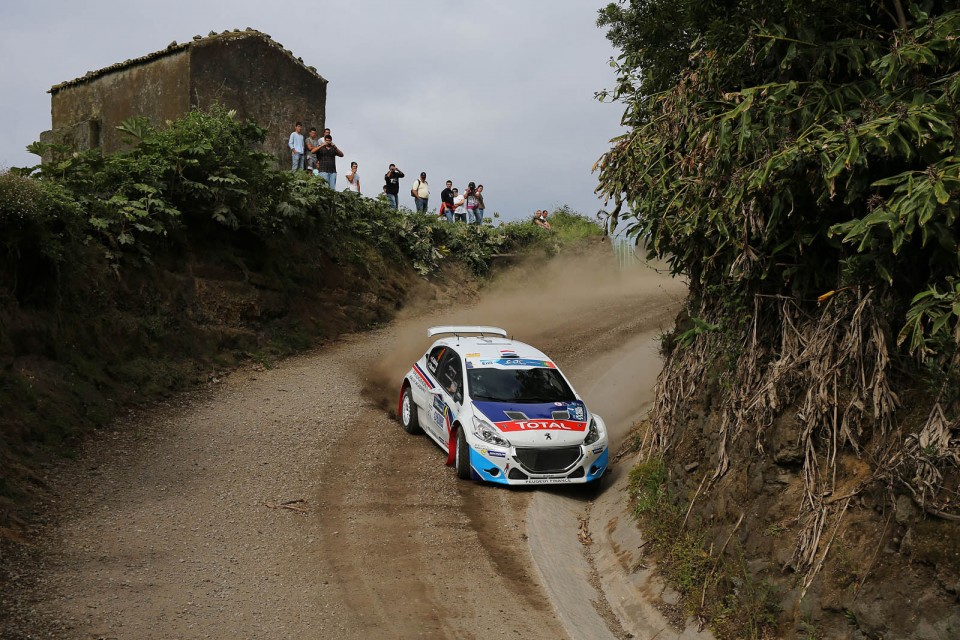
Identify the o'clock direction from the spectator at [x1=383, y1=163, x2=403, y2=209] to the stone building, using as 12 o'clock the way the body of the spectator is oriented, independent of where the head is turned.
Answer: The stone building is roughly at 2 o'clock from the spectator.

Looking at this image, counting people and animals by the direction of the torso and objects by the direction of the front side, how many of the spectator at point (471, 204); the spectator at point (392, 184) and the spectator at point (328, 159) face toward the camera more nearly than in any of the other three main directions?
3

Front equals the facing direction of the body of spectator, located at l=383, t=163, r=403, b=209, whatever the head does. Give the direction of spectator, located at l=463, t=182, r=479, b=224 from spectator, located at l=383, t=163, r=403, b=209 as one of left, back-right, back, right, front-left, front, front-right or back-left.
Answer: back-left

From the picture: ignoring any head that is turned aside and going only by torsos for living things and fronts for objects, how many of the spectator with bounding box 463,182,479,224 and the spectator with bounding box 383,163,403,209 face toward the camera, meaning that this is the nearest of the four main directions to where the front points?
2

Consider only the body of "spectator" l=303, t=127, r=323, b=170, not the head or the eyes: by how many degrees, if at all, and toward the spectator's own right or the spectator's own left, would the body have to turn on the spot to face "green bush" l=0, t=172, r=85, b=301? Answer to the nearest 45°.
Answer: approximately 90° to the spectator's own right

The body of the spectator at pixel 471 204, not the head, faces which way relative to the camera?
toward the camera

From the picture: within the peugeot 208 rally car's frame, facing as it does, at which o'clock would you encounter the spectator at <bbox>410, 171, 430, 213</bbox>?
The spectator is roughly at 7 o'clock from the peugeot 208 rally car.

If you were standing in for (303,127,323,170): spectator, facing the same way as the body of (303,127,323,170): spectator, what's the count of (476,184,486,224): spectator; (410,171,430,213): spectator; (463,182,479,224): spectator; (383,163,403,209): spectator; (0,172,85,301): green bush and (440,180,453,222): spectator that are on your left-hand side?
5

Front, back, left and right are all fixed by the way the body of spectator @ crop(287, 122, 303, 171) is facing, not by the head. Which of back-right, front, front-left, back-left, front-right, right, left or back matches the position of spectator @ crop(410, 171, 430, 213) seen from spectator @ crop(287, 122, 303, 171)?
left

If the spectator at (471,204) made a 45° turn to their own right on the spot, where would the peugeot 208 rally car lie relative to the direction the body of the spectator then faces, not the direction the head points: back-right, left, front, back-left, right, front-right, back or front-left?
front-left

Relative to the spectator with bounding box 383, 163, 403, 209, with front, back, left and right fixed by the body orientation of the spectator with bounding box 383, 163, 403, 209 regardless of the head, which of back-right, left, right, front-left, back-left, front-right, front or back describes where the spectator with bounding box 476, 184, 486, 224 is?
back-left

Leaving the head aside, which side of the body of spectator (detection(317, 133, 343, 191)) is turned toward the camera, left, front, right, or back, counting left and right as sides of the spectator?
front

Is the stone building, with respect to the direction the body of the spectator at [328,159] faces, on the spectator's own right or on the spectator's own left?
on the spectator's own right

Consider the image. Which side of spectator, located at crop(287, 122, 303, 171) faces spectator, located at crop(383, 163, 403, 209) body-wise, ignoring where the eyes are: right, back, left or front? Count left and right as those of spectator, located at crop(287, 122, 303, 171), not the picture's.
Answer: left
